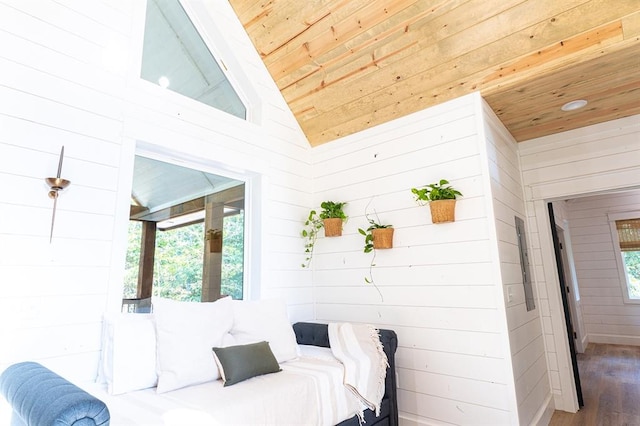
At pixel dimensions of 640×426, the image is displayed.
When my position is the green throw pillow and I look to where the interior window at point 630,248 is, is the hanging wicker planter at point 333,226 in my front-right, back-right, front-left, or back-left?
front-left

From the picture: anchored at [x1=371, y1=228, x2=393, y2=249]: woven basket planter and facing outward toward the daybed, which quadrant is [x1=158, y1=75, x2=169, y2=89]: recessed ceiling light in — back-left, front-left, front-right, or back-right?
front-right

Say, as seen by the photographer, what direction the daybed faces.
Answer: facing the viewer and to the right of the viewer

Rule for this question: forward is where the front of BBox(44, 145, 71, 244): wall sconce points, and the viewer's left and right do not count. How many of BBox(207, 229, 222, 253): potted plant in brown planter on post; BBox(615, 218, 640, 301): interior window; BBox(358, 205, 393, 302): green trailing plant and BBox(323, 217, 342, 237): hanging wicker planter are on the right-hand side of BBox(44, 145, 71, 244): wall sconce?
0

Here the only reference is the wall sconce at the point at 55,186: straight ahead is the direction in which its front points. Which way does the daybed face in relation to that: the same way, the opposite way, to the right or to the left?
the same way

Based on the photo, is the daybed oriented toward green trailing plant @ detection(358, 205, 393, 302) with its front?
no

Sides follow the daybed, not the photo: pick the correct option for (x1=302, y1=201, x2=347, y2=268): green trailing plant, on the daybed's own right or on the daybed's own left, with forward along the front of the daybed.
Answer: on the daybed's own left

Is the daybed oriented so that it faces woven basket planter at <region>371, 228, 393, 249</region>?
no

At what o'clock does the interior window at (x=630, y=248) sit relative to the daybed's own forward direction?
The interior window is roughly at 10 o'clock from the daybed.

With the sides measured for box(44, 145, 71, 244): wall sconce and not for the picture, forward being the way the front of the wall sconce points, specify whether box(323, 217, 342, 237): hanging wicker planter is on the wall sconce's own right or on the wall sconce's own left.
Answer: on the wall sconce's own left

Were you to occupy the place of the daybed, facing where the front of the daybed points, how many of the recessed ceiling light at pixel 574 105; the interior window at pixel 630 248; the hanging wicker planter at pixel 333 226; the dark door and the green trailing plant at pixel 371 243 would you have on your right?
0

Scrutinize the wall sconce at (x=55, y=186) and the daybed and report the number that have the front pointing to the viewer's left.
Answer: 0

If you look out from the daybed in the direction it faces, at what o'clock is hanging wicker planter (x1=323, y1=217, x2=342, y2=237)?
The hanging wicker planter is roughly at 9 o'clock from the daybed.

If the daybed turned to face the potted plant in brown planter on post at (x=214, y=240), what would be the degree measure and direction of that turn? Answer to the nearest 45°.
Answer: approximately 135° to its left

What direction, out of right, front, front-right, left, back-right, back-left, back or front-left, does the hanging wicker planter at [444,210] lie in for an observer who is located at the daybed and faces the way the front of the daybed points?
front-left

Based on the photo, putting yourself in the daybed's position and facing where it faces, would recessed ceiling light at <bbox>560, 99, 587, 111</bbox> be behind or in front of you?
in front

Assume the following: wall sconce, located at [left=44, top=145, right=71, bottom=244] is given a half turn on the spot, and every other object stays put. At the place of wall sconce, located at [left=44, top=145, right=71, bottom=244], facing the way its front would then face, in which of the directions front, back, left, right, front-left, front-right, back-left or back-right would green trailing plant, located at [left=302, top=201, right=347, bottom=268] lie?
back-right
